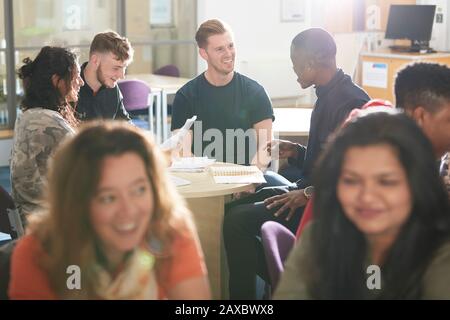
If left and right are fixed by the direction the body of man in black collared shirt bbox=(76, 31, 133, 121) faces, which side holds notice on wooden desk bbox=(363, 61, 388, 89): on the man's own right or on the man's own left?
on the man's own left

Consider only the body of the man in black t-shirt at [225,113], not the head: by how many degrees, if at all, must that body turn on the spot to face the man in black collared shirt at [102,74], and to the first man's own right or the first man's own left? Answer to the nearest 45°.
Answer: approximately 90° to the first man's own right

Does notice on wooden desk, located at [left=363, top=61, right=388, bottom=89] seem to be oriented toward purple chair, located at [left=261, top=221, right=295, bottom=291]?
yes

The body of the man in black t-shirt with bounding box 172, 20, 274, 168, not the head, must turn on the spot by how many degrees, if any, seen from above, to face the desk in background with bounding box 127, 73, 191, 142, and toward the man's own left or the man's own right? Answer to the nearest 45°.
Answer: approximately 180°

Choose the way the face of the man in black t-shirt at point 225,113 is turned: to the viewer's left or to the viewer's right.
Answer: to the viewer's right

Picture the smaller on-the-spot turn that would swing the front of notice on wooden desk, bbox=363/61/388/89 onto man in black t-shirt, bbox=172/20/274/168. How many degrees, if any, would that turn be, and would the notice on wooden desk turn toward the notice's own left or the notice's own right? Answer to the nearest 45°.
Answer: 0° — it already faces them

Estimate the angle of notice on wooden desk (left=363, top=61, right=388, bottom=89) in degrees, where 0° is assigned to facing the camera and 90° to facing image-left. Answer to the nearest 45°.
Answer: approximately 0°

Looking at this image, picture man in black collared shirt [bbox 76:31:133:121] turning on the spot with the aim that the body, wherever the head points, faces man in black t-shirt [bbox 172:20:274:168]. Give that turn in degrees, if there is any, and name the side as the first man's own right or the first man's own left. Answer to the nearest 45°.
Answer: approximately 45° to the first man's own left
